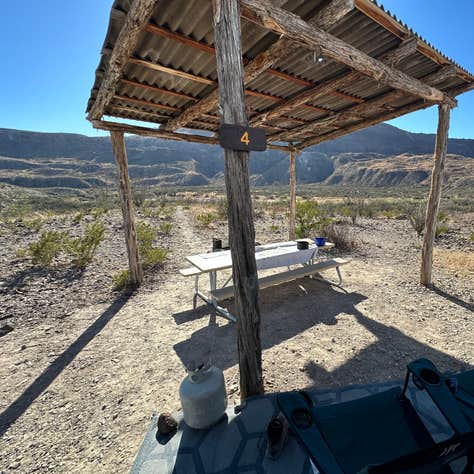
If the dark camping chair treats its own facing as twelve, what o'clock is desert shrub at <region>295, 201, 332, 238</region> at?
The desert shrub is roughly at 1 o'clock from the dark camping chair.

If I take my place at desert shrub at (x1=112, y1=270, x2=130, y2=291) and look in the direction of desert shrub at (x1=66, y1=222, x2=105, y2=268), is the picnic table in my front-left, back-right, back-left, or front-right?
back-right

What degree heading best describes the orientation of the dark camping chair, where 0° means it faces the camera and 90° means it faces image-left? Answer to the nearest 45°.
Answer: approximately 135°

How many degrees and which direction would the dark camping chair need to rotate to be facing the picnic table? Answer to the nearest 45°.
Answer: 0° — it already faces it

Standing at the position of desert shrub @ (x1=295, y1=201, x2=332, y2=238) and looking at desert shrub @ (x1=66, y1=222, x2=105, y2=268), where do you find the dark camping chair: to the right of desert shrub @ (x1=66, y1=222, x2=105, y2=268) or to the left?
left
